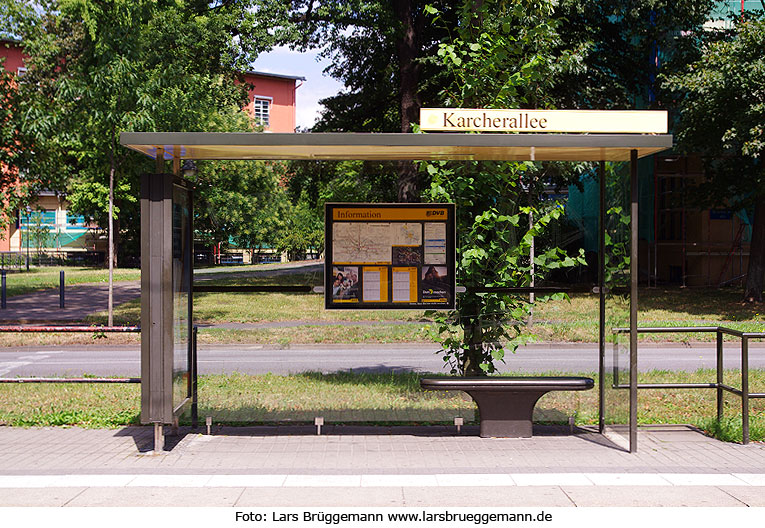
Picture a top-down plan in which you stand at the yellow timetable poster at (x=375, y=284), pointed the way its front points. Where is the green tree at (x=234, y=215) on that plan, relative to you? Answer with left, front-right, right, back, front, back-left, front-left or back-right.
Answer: back-right

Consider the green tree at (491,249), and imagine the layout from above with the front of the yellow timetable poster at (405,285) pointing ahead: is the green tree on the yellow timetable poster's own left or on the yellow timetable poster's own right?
on the yellow timetable poster's own left

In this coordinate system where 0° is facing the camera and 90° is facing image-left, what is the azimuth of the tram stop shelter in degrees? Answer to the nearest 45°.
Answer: approximately 0°

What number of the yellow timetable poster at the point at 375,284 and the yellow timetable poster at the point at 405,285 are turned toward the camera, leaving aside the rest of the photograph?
2

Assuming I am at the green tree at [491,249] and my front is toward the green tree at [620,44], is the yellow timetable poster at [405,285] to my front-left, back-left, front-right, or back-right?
back-left

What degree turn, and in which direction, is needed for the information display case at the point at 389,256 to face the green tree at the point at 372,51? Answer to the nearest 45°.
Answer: approximately 180°

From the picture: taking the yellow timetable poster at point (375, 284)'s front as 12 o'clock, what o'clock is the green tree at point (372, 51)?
The green tree is roughly at 6 o'clock from the yellow timetable poster.
